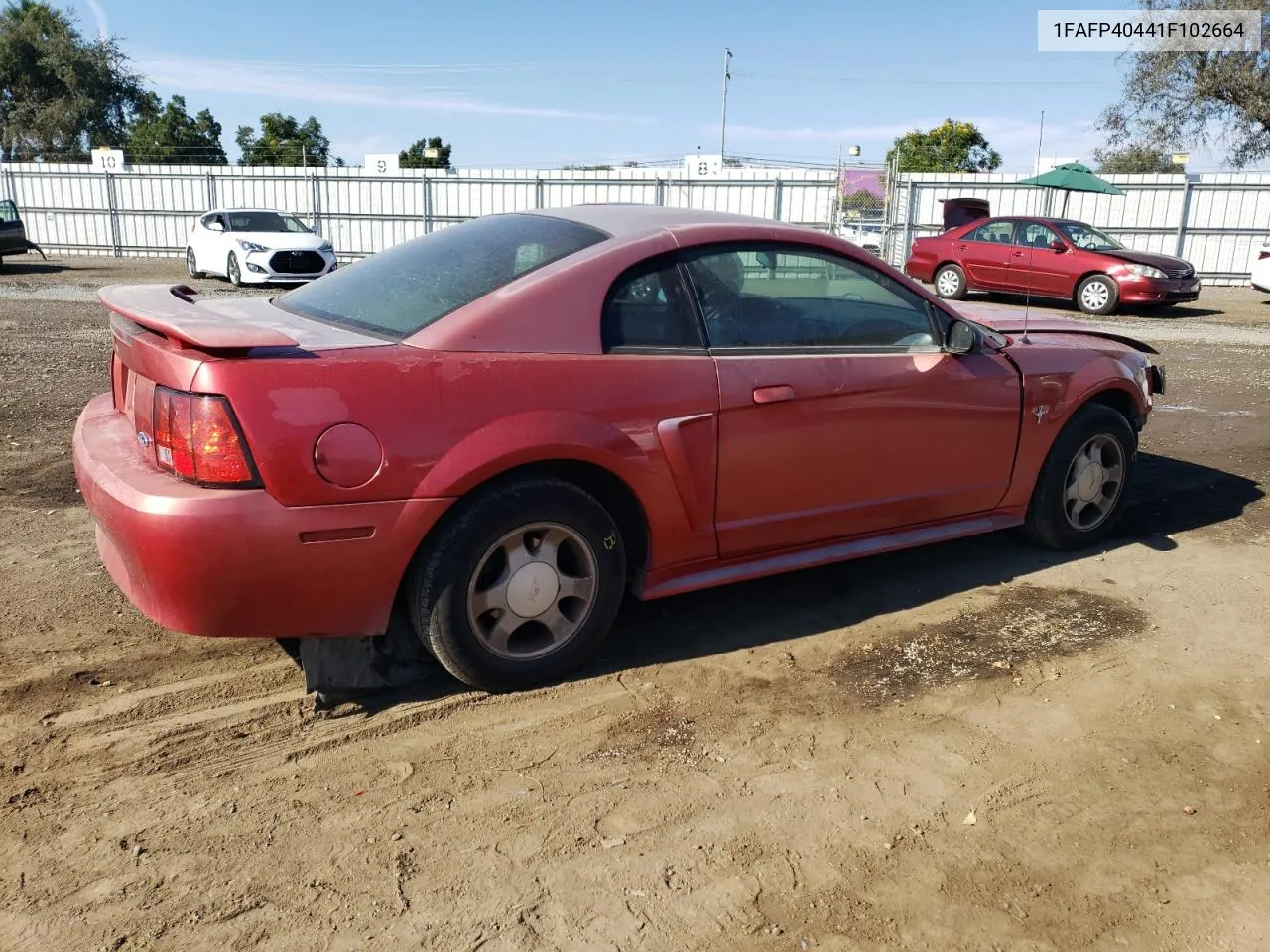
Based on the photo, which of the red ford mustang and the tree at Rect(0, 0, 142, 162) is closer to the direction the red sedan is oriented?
the red ford mustang

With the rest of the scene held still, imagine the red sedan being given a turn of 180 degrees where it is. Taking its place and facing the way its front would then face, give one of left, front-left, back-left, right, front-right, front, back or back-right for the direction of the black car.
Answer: front-left

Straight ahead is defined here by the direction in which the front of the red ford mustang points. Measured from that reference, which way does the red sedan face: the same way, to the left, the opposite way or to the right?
to the right

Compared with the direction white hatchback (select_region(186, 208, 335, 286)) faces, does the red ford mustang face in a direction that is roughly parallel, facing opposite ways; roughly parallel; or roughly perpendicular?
roughly perpendicular

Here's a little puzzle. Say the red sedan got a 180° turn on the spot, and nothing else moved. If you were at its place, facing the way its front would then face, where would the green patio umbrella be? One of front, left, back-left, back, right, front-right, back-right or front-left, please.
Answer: front-right

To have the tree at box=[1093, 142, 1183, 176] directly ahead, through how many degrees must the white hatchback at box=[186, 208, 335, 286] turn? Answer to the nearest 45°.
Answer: approximately 45° to its left

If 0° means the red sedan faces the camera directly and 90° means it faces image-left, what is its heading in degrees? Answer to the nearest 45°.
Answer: approximately 315°

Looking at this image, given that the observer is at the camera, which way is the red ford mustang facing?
facing away from the viewer and to the right of the viewer

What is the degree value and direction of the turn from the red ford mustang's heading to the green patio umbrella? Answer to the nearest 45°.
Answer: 0° — it already faces it

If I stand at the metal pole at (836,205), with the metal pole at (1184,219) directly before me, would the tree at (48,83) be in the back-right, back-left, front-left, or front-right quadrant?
back-left
